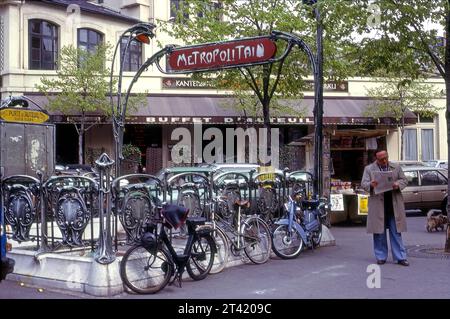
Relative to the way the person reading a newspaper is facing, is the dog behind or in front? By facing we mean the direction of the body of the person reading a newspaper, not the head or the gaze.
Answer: behind

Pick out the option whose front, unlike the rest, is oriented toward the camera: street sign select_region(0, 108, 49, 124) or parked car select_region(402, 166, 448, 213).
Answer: the street sign

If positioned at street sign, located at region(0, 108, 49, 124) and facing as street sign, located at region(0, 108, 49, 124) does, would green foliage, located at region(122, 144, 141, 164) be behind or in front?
behind

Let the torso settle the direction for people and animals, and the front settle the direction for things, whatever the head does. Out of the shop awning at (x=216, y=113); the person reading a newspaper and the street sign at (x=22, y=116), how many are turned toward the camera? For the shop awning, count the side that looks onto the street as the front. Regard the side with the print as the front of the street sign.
3

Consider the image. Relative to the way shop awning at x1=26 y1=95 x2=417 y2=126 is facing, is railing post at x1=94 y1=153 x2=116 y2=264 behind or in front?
in front

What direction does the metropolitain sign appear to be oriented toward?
toward the camera

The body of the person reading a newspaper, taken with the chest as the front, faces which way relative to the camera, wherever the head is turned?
toward the camera

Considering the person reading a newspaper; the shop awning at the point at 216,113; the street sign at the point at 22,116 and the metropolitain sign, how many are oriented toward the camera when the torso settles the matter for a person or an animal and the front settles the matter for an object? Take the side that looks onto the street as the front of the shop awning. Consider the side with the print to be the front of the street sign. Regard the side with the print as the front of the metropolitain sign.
4

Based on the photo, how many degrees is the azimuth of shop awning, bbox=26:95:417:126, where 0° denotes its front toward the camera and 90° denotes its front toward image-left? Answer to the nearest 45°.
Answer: approximately 0°

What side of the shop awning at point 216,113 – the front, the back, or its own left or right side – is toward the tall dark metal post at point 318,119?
front
